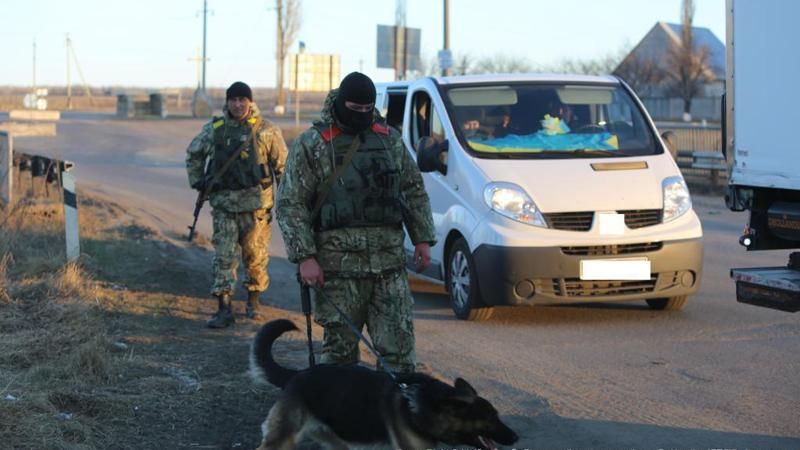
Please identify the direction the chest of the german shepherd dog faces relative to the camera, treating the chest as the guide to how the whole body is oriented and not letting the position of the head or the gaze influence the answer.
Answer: to the viewer's right

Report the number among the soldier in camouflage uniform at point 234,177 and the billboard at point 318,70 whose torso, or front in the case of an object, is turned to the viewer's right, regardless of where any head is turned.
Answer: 0

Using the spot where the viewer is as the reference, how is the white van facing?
facing the viewer and to the right of the viewer

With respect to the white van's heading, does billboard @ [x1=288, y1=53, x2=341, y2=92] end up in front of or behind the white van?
behind

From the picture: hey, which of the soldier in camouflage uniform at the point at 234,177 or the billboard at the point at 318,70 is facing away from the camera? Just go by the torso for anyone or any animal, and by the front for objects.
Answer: the billboard

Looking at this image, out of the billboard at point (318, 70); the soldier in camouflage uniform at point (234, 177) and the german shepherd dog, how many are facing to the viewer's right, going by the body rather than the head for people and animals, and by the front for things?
1

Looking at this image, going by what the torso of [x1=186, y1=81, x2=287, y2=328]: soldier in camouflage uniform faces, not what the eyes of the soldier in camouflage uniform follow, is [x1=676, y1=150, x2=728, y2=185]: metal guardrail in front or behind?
behind
